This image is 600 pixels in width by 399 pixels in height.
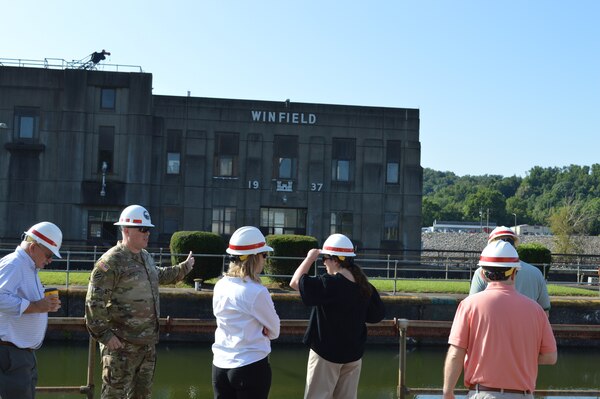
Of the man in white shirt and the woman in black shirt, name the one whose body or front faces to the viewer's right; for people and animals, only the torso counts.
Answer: the man in white shirt

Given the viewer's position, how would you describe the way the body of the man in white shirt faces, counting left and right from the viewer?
facing to the right of the viewer

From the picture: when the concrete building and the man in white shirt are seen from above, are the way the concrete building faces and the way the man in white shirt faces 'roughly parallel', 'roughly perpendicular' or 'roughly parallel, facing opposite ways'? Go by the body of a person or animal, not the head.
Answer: roughly perpendicular

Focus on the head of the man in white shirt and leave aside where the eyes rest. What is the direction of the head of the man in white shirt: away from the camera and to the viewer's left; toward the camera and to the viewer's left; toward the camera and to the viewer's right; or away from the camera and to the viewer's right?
toward the camera and to the viewer's right

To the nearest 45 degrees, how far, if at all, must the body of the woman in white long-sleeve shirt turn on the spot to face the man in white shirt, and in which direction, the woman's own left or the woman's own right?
approximately 135° to the woman's own left

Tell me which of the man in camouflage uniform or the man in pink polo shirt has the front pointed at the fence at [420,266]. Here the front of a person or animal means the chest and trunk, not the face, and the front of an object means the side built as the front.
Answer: the man in pink polo shirt

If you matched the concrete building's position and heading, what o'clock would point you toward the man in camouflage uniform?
The man in camouflage uniform is roughly at 12 o'clock from the concrete building.

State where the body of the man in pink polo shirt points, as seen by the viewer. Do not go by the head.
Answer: away from the camera

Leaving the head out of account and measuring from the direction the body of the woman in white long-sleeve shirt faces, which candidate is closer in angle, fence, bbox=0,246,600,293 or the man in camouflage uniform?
the fence

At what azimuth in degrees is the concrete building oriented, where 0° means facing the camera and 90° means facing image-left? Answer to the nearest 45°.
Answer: approximately 0°

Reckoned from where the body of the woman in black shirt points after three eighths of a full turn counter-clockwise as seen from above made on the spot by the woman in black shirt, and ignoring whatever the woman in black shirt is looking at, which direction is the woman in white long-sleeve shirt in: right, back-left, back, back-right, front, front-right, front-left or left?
front-right

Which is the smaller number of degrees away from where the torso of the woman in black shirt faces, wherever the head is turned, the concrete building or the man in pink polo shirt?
the concrete building

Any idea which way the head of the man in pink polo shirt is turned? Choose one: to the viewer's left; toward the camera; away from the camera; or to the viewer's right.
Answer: away from the camera

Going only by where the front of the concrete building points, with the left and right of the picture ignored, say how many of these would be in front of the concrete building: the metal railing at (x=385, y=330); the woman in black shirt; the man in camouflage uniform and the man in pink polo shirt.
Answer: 4

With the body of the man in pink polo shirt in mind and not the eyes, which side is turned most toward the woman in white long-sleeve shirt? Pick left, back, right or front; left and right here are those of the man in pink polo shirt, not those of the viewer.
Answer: left
